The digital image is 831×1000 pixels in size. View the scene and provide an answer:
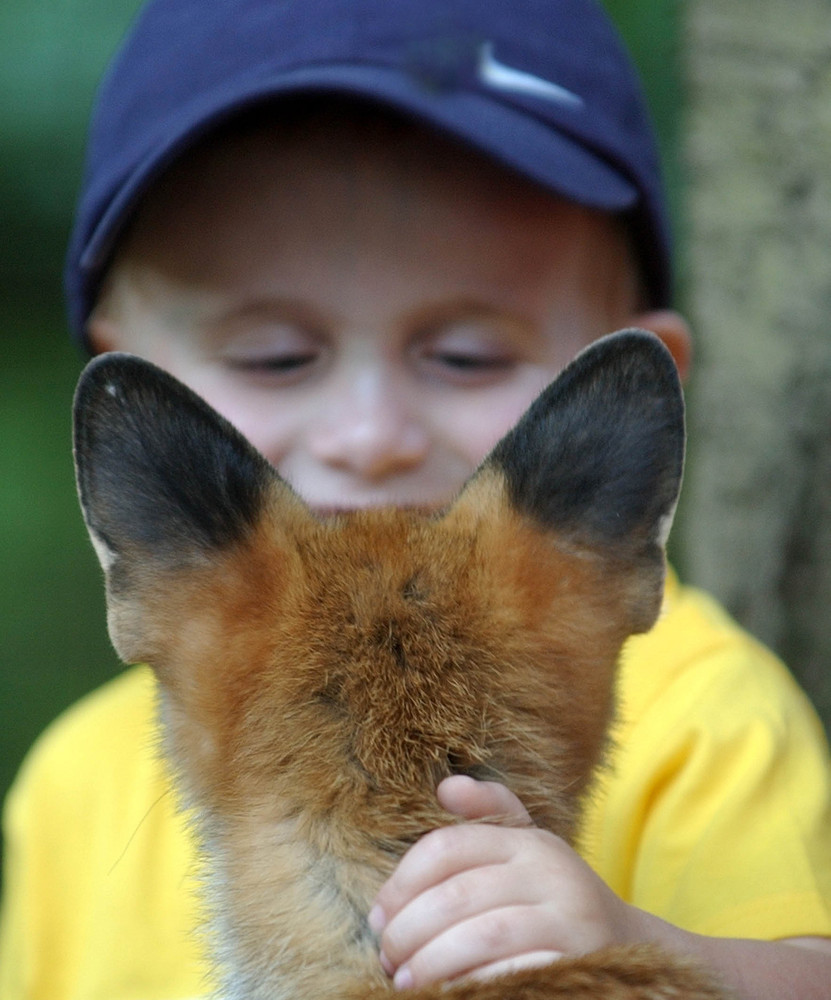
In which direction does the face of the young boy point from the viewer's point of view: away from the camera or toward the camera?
toward the camera

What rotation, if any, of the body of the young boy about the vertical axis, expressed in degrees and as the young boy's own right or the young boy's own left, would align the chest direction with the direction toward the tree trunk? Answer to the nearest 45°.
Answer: approximately 135° to the young boy's own left

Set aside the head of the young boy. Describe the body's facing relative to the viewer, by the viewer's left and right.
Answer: facing the viewer
